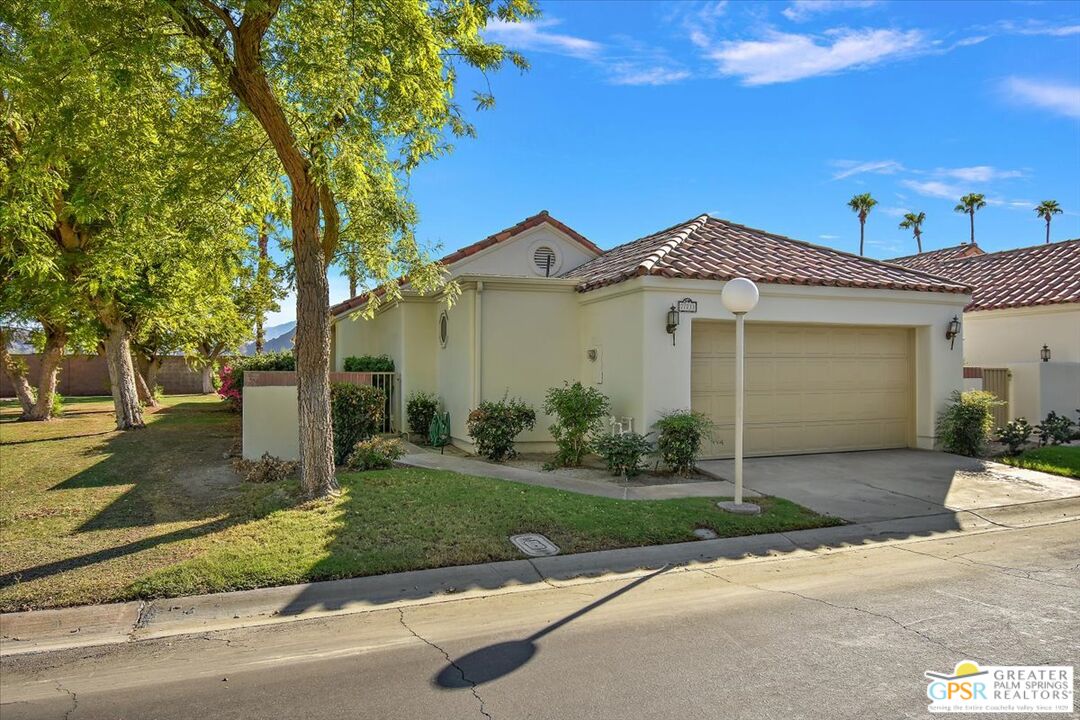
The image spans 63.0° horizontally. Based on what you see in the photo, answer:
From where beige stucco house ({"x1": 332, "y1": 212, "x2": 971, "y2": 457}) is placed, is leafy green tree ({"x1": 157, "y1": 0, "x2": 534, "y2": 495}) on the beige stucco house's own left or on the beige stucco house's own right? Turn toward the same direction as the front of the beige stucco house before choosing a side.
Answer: on the beige stucco house's own right

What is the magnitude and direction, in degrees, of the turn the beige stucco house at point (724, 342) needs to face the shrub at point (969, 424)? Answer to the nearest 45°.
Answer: approximately 45° to its left

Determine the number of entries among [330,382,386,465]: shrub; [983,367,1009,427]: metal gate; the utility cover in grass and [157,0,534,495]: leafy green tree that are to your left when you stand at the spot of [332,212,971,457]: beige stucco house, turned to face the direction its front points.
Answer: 1

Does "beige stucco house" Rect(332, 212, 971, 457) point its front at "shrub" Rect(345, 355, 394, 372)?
no

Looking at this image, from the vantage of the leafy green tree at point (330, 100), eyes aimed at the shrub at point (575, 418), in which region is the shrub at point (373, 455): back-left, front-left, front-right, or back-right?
front-left

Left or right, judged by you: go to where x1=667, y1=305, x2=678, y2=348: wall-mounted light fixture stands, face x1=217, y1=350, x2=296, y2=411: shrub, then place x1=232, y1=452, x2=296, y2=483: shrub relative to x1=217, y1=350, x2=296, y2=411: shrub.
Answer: left

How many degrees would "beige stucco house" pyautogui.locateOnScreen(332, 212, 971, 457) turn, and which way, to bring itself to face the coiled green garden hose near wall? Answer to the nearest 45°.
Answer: approximately 45° to its right

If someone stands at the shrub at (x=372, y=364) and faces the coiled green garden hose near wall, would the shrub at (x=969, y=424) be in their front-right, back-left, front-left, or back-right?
front-left

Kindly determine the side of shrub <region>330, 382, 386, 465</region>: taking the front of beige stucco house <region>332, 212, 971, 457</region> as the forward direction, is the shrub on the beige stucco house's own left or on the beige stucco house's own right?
on the beige stucco house's own right

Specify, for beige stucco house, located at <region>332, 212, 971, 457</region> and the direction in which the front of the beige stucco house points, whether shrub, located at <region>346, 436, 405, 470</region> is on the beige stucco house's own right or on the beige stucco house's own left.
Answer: on the beige stucco house's own right

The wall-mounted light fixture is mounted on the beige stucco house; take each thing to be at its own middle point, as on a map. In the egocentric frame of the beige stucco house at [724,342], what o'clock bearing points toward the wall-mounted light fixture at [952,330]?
The wall-mounted light fixture is roughly at 10 o'clock from the beige stucco house.

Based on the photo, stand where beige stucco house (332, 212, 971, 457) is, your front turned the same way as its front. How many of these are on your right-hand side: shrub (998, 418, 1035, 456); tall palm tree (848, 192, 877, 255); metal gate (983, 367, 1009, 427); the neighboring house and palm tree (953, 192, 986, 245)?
0

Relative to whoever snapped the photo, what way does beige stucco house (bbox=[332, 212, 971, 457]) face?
facing the viewer and to the right of the viewer

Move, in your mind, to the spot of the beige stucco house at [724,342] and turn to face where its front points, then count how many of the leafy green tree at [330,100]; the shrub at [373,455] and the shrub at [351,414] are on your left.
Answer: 0

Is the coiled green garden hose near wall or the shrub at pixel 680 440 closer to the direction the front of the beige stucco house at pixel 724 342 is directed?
the shrub

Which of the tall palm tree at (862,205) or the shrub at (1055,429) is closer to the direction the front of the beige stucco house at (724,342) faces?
the shrub

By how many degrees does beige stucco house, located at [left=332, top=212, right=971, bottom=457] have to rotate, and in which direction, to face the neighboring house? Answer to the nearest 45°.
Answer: approximately 90° to its left
